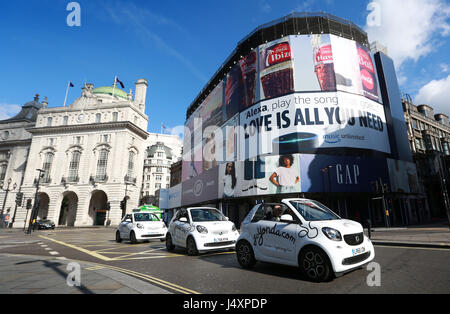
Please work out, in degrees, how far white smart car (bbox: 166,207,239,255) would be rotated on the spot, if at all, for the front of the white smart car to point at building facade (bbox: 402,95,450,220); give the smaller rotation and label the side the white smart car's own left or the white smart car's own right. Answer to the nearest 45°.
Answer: approximately 90° to the white smart car's own left

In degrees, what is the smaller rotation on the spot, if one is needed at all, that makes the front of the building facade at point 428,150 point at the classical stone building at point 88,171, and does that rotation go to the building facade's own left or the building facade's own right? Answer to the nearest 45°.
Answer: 0° — it already faces it

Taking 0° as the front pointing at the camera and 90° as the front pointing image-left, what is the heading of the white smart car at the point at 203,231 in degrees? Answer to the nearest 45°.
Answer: approximately 315°

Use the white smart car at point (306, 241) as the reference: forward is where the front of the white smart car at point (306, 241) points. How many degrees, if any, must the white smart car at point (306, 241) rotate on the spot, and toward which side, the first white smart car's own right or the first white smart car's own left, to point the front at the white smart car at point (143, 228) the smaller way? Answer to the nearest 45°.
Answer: approximately 180°

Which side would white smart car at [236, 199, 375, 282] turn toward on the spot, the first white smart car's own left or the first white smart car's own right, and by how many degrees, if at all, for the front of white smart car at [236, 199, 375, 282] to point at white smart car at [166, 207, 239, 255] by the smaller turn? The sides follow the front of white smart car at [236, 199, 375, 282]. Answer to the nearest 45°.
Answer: approximately 180°

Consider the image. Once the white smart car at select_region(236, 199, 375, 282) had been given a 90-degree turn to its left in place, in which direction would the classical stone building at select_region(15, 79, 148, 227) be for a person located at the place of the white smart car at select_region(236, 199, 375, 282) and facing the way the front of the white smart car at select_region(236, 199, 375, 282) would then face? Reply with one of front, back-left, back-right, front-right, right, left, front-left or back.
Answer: left

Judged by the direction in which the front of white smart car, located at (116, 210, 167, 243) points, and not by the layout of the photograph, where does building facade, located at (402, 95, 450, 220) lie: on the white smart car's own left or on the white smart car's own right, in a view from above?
on the white smart car's own left

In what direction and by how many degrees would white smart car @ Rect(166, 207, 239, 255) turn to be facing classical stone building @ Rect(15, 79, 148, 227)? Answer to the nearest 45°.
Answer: approximately 180°

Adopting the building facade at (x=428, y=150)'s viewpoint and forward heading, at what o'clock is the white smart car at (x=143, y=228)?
The white smart car is roughly at 11 o'clock from the building facade.

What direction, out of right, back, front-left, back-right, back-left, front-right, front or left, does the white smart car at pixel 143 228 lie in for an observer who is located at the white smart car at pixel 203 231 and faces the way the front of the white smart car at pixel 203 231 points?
back

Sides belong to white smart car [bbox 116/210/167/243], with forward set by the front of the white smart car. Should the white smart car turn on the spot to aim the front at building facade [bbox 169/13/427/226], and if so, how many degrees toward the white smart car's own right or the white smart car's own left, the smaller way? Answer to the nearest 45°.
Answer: approximately 90° to the white smart car's own left
